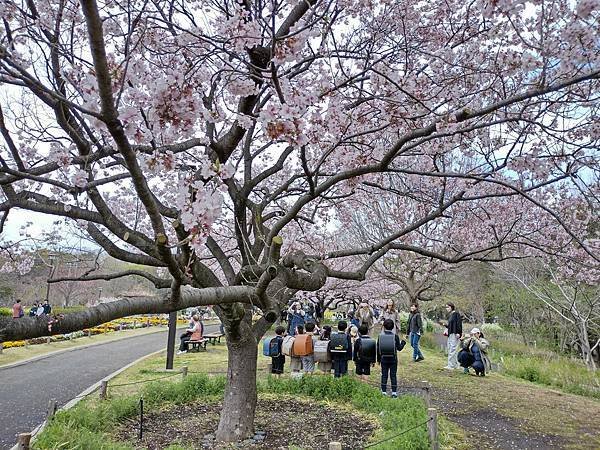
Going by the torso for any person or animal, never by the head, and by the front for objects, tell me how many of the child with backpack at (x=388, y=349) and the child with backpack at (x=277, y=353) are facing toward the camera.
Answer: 0

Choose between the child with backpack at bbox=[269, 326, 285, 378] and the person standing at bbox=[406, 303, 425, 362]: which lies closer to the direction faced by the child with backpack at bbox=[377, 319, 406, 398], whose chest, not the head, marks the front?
the person standing

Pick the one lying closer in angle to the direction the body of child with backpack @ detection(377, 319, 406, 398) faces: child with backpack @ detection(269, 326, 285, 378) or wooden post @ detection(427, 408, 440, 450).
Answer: the child with backpack

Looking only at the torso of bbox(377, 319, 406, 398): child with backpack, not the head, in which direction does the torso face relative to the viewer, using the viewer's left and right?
facing away from the viewer

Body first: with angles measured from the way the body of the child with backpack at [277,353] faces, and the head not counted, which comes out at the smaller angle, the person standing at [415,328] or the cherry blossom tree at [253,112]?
the person standing

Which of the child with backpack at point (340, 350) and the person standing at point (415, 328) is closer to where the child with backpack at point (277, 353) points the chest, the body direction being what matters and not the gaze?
the person standing

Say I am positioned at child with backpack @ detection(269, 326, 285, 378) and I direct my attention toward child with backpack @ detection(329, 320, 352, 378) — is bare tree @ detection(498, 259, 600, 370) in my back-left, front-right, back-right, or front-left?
front-left

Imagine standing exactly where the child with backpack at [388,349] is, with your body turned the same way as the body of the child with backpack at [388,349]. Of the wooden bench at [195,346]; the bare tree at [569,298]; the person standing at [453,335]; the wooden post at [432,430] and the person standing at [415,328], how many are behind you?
1

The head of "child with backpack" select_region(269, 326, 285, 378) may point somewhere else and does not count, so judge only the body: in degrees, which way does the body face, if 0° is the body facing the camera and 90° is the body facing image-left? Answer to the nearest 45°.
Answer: approximately 225°

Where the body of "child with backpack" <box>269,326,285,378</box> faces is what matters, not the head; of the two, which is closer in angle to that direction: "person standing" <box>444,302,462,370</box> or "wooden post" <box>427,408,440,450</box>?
the person standing

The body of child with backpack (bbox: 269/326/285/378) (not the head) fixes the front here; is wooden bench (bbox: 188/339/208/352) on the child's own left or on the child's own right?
on the child's own left

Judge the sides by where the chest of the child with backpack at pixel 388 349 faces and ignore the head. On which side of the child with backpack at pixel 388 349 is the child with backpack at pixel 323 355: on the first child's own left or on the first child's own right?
on the first child's own left

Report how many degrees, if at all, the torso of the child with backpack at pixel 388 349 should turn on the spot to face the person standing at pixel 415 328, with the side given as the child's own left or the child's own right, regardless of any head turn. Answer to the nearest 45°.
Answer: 0° — they already face them
